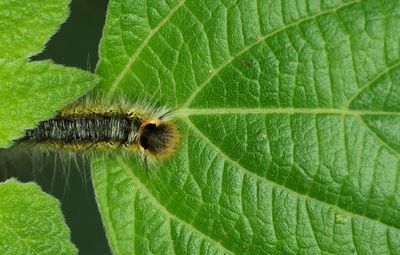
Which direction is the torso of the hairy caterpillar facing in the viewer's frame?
to the viewer's right
